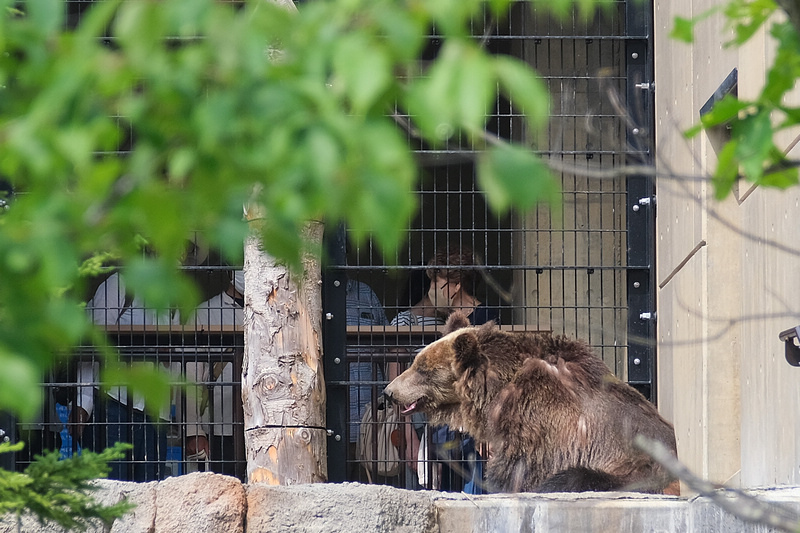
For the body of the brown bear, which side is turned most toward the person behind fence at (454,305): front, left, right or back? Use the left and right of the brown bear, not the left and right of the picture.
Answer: right

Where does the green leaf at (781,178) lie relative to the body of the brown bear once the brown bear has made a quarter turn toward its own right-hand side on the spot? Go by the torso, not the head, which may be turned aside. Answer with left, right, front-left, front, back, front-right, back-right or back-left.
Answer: back

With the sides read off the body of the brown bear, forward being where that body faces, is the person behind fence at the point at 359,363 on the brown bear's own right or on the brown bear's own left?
on the brown bear's own right

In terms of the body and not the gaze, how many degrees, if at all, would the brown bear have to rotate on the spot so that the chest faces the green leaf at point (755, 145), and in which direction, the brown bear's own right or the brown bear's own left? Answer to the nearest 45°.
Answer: approximately 90° to the brown bear's own left

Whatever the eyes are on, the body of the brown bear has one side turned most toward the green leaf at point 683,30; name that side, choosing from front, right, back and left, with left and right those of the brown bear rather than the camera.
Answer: left

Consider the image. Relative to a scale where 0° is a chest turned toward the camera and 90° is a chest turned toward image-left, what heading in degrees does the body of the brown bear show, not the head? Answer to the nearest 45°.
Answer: approximately 90°

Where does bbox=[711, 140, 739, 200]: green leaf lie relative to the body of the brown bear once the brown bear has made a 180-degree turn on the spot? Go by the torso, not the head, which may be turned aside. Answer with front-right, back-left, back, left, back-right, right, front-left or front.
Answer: right

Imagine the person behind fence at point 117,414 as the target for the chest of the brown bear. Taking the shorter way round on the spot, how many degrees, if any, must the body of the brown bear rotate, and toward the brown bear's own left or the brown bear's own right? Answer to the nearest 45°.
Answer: approximately 45° to the brown bear's own right
